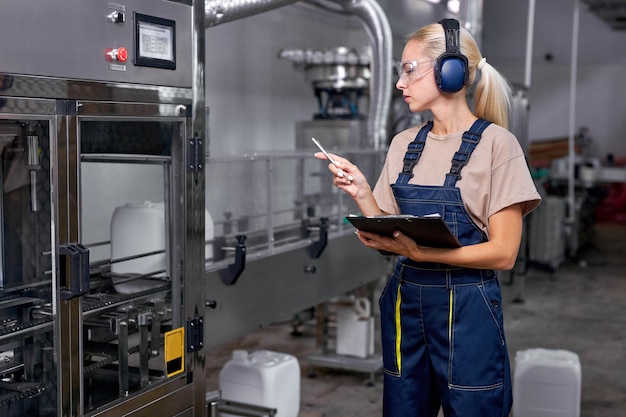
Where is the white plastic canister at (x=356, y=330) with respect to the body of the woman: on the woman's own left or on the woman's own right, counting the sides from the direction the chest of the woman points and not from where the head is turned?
on the woman's own right

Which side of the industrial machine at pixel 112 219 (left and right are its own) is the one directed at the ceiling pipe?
left

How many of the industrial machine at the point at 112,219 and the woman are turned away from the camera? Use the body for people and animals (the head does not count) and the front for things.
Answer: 0

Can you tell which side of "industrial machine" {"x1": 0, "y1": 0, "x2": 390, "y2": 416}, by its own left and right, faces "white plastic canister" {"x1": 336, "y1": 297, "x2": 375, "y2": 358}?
left

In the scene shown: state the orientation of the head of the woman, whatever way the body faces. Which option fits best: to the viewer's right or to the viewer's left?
to the viewer's left

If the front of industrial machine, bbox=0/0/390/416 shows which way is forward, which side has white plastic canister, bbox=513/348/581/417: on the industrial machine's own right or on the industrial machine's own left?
on the industrial machine's own left

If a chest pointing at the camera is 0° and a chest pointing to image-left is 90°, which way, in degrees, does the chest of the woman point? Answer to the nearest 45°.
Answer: approximately 45°

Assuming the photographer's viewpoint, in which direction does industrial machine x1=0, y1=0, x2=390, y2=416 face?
facing the viewer and to the right of the viewer
